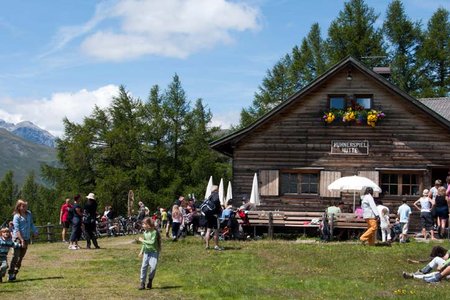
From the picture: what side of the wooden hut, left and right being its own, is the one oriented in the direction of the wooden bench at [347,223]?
front

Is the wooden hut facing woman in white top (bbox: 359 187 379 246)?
yes

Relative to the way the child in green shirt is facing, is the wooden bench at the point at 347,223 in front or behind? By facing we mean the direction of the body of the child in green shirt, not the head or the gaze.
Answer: behind

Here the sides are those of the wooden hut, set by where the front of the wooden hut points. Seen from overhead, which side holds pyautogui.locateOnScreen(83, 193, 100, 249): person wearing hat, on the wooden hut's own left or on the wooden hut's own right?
on the wooden hut's own right

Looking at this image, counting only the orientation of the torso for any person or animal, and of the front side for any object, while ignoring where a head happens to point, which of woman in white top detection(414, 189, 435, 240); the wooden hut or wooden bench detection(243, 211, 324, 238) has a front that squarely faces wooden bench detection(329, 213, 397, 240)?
the wooden hut

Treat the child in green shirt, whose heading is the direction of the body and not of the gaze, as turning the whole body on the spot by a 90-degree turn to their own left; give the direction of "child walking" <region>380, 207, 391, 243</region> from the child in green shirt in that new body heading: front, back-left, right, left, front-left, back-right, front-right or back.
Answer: left
